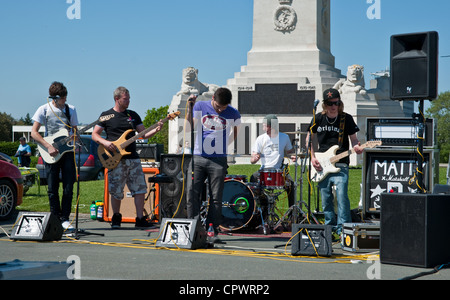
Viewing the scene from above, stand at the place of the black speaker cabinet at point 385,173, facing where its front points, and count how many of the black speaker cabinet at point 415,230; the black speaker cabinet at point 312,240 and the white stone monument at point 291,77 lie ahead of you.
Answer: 2

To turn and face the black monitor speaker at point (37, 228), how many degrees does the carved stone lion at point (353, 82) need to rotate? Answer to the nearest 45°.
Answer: approximately 45° to its right

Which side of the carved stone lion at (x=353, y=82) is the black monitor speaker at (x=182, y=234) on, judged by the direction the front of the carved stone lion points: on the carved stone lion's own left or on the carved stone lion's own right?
on the carved stone lion's own right

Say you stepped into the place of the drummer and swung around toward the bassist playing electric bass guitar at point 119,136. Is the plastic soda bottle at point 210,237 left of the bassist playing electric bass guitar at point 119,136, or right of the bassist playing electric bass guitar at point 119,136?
left

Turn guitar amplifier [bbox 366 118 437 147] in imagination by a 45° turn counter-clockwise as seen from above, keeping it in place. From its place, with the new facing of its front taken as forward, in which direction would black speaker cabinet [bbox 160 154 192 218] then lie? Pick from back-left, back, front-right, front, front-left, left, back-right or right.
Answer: back-right

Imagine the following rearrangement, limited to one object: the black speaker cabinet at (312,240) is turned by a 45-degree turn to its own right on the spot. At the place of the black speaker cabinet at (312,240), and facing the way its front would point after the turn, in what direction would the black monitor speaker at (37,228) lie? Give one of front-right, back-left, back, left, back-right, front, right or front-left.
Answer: back-left

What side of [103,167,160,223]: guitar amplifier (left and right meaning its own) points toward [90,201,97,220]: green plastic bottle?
right

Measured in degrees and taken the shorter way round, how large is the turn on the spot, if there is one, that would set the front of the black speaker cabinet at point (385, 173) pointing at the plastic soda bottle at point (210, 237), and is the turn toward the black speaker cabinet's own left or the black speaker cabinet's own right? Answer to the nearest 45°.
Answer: approximately 45° to the black speaker cabinet's own right

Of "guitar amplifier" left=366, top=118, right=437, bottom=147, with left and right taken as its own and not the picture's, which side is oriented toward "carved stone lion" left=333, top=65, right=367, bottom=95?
back

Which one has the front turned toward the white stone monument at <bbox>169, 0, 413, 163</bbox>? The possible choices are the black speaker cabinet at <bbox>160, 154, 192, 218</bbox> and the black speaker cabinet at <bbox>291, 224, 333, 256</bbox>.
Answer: the black speaker cabinet at <bbox>291, 224, 333, 256</bbox>

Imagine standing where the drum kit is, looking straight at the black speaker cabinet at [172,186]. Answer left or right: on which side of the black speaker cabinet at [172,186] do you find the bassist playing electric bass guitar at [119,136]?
left

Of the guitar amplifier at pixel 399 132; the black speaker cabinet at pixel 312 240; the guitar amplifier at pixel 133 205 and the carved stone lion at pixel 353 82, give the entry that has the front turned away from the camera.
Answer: the black speaker cabinet

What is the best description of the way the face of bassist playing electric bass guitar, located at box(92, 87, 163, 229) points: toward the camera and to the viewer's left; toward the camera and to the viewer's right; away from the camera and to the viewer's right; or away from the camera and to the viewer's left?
toward the camera and to the viewer's right
